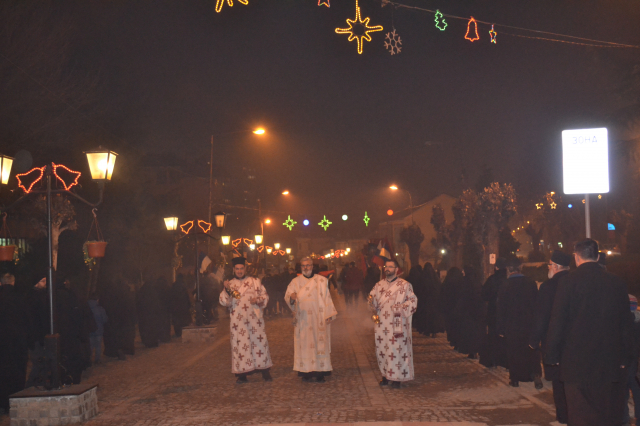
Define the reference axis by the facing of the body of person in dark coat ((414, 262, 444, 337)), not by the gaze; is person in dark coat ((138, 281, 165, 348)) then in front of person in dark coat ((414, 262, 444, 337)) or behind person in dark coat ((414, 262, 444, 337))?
in front

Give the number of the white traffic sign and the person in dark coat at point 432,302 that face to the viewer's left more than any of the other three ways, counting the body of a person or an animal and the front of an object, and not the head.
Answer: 1

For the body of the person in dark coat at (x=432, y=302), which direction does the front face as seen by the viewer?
to the viewer's left

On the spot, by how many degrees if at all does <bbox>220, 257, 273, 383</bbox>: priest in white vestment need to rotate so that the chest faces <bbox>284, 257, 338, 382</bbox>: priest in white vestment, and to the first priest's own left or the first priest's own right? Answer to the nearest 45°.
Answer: approximately 90° to the first priest's own left

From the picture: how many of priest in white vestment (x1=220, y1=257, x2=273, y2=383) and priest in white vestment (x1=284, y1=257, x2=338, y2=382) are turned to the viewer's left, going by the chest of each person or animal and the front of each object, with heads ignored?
0

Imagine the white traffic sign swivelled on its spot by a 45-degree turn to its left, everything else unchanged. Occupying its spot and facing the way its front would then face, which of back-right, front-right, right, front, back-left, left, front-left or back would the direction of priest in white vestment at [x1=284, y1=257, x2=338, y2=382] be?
back-right

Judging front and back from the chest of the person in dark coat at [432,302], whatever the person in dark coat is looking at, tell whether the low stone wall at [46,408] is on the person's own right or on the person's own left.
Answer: on the person's own left

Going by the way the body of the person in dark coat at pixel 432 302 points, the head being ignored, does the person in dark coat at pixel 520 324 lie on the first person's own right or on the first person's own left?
on the first person's own left

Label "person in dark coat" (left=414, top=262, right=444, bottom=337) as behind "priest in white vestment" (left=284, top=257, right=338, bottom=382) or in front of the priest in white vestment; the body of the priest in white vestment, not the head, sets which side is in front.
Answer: behind

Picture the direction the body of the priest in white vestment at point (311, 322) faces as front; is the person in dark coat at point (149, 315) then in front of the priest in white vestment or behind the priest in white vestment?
behind

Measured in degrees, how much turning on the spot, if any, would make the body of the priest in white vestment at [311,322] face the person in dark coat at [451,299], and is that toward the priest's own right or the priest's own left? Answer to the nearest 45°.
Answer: approximately 135° to the priest's own left
